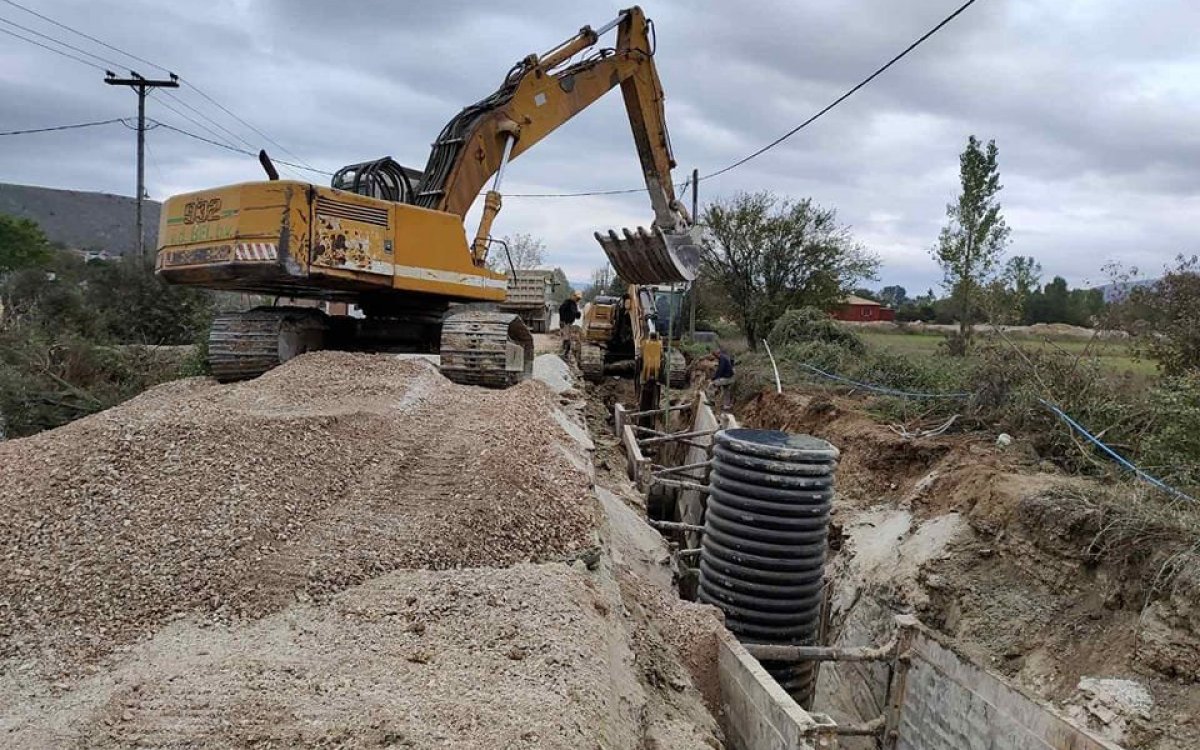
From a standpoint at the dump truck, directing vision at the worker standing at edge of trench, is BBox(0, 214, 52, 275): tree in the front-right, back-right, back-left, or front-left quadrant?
back-right

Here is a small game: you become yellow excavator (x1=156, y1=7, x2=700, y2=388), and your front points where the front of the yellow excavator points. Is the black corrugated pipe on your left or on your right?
on your right

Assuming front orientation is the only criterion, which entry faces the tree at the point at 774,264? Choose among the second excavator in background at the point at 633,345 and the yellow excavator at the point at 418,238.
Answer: the yellow excavator

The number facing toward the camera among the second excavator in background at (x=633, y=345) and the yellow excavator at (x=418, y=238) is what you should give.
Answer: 1

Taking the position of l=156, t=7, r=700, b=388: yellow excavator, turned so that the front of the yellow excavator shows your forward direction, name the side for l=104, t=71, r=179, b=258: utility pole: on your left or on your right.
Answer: on your left

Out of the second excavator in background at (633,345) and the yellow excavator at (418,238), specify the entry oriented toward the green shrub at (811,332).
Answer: the yellow excavator

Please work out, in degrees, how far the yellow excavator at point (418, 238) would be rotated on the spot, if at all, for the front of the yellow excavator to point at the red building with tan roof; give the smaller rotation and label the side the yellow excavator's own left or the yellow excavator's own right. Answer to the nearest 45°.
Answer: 0° — it already faces it

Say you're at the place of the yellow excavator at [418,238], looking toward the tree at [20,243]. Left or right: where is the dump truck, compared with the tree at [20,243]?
right

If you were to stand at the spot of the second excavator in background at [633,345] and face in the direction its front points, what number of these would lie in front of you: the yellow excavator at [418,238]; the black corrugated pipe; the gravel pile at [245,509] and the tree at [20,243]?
3

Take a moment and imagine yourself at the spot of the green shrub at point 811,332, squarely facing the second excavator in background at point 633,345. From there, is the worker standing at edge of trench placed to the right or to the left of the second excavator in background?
left

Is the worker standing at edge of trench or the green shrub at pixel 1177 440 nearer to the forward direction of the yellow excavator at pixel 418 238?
the worker standing at edge of trench

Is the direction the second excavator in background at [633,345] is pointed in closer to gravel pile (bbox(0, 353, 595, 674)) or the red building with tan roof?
the gravel pile

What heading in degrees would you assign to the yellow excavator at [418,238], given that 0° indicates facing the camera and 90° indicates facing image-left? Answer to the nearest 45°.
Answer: approximately 225°
